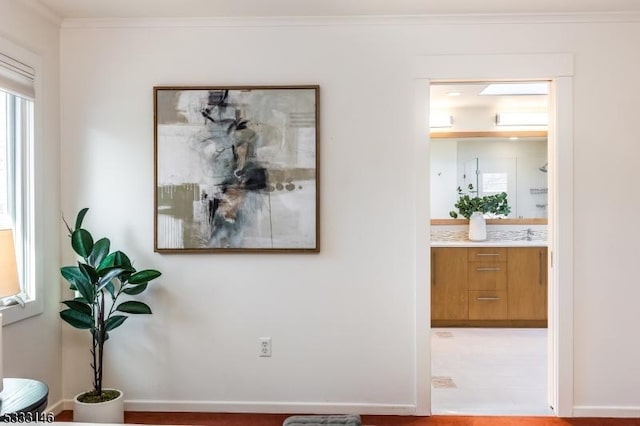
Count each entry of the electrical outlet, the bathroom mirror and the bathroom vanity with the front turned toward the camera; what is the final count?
3

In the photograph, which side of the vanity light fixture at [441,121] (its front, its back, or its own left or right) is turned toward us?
front

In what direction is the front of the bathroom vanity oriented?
toward the camera

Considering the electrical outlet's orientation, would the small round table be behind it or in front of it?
in front

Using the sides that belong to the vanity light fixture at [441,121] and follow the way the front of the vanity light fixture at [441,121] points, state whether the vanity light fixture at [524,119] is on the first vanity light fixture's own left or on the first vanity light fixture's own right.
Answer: on the first vanity light fixture's own left

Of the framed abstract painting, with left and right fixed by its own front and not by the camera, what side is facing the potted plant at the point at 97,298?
right

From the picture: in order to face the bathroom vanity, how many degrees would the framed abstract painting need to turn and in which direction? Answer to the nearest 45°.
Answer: approximately 135° to its left

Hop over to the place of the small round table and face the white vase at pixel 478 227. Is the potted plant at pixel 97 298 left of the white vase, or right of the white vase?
left

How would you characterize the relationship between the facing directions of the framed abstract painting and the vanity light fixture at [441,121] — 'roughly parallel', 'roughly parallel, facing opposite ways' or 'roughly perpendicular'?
roughly parallel

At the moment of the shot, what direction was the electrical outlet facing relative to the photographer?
facing the viewer

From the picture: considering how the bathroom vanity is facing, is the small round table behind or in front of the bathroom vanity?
in front

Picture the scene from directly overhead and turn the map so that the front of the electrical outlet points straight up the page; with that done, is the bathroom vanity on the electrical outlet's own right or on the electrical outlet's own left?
on the electrical outlet's own left

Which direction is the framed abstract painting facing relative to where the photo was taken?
toward the camera

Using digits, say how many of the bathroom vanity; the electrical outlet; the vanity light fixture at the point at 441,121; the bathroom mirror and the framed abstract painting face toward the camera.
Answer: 5

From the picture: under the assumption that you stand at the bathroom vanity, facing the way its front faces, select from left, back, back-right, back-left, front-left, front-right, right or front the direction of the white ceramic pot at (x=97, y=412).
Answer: front-right

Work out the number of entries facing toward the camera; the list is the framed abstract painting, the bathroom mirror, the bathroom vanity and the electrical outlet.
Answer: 4

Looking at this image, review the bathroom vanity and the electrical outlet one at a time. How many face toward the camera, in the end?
2
